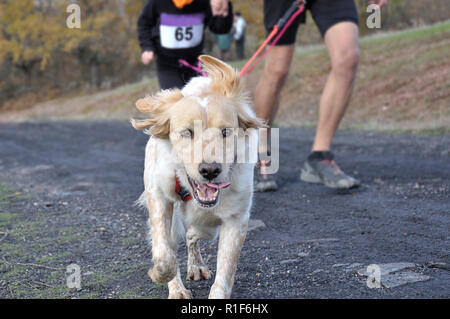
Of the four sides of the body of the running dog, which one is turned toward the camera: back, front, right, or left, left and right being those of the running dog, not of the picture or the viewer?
front
